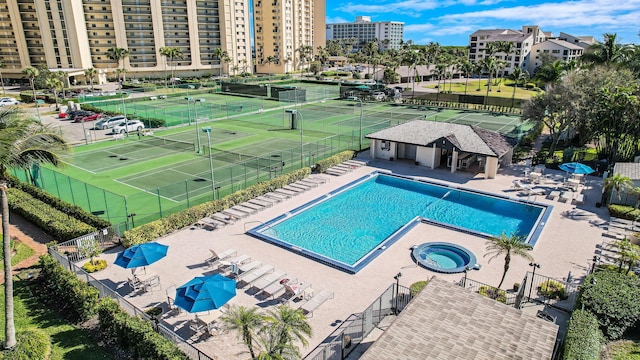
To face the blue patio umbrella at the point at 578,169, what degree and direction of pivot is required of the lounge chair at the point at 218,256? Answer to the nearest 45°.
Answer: approximately 45° to its right

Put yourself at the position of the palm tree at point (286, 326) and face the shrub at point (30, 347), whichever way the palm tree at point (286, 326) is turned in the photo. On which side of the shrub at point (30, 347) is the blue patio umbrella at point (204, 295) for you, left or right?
right

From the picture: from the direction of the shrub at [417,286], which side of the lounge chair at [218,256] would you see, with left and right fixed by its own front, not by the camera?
right

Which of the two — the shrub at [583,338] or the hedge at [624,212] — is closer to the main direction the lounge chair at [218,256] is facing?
the hedge

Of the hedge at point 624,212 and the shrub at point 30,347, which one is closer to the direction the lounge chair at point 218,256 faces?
the hedge

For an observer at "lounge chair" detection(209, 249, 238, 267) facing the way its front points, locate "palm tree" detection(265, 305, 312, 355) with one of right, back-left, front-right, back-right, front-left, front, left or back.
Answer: back-right

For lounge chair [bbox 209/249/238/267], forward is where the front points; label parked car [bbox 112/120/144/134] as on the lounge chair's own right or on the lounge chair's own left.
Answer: on the lounge chair's own left

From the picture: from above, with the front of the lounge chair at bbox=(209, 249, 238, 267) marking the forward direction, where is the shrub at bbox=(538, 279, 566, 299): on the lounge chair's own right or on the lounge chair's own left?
on the lounge chair's own right

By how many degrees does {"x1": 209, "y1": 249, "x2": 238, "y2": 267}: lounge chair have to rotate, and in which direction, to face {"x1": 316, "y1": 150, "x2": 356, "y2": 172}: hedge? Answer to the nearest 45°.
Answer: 0° — it already faces it

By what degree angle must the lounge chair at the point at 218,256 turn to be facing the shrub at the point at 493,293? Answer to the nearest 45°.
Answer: approximately 90° to its right

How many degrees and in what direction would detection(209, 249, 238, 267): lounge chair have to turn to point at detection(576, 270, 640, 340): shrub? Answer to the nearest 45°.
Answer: approximately 90° to its right

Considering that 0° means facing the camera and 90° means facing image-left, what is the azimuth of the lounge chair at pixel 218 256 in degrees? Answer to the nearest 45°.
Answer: approximately 225°
